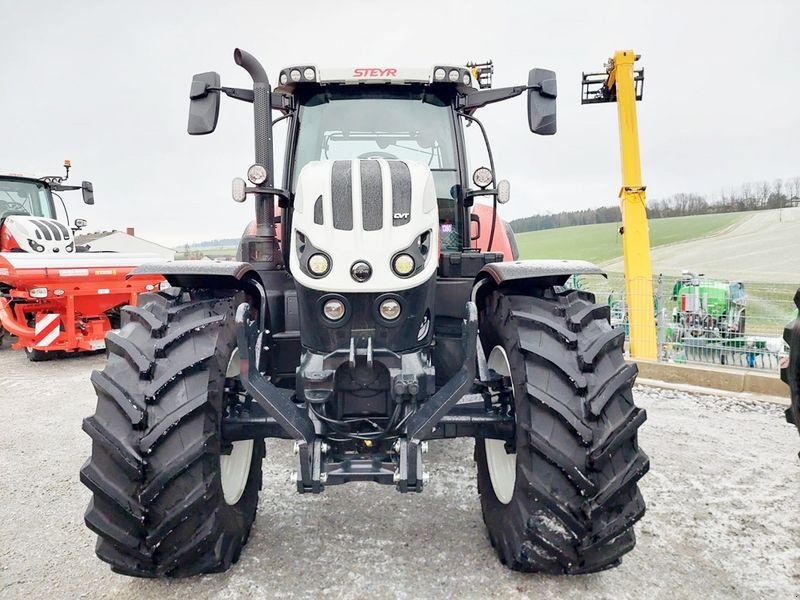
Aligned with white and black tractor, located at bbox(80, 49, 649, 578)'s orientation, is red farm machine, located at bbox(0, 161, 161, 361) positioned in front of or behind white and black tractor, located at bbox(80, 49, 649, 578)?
behind

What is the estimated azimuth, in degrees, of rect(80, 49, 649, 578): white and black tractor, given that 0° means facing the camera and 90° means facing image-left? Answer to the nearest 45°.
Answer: approximately 0°
